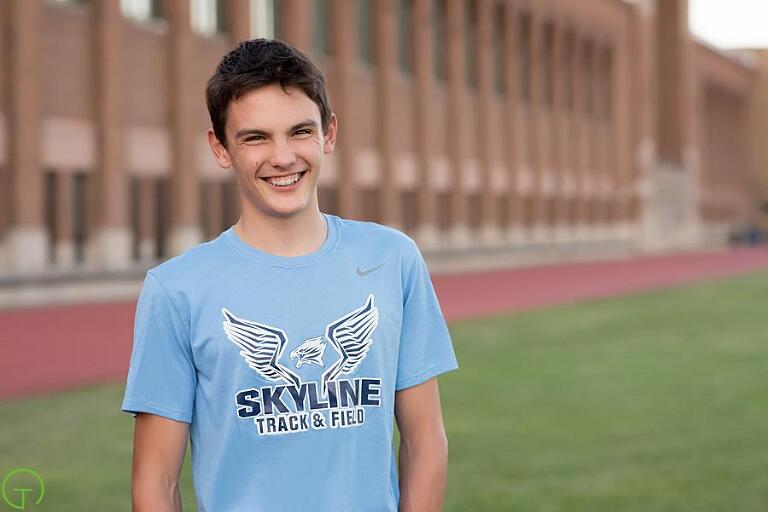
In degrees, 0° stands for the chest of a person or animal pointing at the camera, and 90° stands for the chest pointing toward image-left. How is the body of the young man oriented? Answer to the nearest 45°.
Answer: approximately 0°
